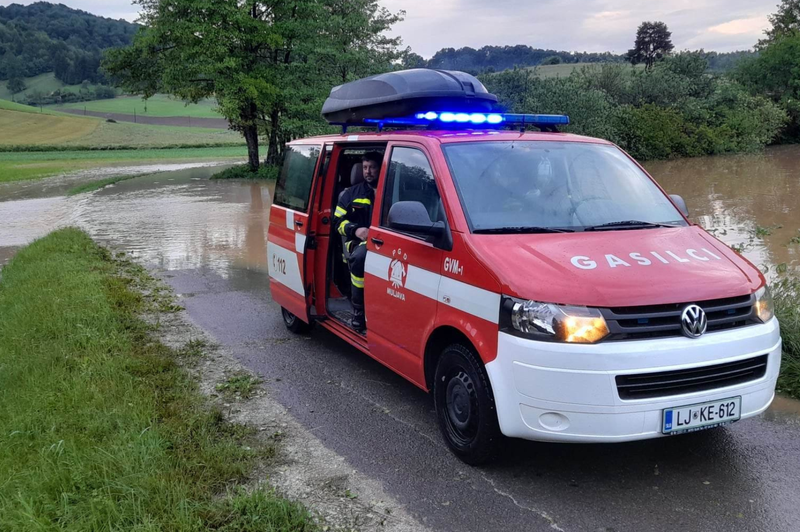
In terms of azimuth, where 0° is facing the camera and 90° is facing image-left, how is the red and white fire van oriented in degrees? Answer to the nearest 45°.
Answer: approximately 315°

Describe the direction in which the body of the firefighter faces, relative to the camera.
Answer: toward the camera

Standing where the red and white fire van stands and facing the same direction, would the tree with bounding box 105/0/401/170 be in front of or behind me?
behind
